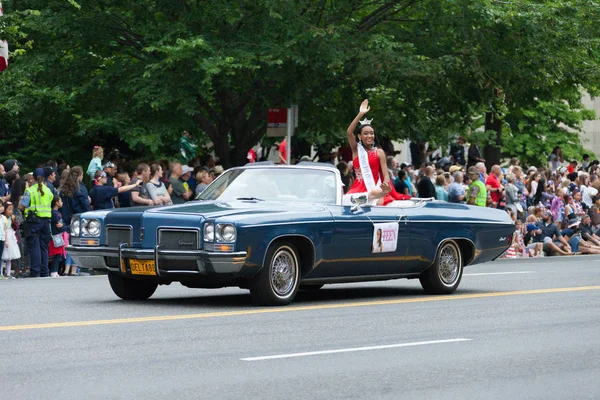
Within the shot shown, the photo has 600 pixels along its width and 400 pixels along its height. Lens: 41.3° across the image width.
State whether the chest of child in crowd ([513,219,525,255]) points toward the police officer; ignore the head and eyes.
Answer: no

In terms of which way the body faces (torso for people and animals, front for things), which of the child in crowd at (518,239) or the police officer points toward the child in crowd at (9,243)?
the child in crowd at (518,239)

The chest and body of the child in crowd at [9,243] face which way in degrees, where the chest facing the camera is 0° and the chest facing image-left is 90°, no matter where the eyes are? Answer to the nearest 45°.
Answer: approximately 315°
